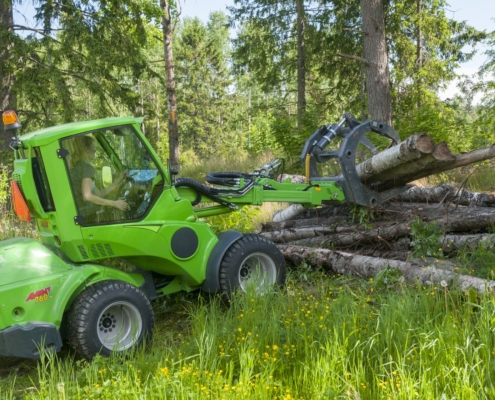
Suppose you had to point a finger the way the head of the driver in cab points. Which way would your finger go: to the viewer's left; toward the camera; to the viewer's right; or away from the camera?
to the viewer's right

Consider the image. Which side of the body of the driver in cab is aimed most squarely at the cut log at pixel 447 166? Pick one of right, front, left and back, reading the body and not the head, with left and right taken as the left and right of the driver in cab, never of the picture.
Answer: front

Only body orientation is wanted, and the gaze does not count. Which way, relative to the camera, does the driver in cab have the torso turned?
to the viewer's right

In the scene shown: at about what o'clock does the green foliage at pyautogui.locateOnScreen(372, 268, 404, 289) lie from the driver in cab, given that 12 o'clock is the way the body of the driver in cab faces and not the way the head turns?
The green foliage is roughly at 12 o'clock from the driver in cab.

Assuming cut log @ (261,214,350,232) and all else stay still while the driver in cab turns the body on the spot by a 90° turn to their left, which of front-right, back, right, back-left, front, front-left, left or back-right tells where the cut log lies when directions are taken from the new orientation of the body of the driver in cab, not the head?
front-right

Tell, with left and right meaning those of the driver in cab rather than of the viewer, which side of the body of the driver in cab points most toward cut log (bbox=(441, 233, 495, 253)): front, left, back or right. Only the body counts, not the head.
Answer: front

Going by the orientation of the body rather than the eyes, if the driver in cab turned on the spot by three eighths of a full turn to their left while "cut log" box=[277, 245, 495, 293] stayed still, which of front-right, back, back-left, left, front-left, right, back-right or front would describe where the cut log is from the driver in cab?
back-right
